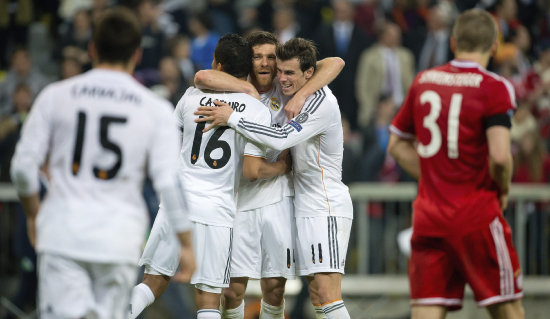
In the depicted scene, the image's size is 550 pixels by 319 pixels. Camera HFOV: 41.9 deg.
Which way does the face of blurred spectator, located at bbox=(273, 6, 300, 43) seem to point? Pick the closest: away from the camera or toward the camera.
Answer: toward the camera

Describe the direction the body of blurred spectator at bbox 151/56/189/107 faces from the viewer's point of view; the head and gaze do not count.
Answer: toward the camera

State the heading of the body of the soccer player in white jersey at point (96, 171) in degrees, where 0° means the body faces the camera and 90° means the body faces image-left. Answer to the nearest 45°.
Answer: approximately 180°

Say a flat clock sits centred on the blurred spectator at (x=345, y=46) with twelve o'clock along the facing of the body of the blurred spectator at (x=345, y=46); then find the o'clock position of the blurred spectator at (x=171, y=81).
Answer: the blurred spectator at (x=171, y=81) is roughly at 2 o'clock from the blurred spectator at (x=345, y=46).

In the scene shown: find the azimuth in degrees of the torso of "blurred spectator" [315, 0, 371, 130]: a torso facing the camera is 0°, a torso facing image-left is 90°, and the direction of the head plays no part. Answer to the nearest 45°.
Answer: approximately 0°

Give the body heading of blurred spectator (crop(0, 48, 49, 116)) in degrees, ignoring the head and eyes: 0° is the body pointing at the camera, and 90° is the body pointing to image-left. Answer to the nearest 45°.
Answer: approximately 0°

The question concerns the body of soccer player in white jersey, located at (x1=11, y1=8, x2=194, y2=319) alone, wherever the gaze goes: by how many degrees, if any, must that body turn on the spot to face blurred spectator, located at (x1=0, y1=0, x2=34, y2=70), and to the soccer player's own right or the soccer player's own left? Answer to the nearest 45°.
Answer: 0° — they already face them

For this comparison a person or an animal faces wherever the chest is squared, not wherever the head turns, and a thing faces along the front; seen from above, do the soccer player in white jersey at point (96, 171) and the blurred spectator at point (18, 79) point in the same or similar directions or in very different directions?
very different directions

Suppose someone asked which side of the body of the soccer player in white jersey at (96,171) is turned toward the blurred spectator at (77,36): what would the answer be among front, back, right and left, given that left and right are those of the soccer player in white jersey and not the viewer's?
front

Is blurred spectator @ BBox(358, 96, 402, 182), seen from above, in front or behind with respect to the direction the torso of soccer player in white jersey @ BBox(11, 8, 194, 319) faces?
in front
